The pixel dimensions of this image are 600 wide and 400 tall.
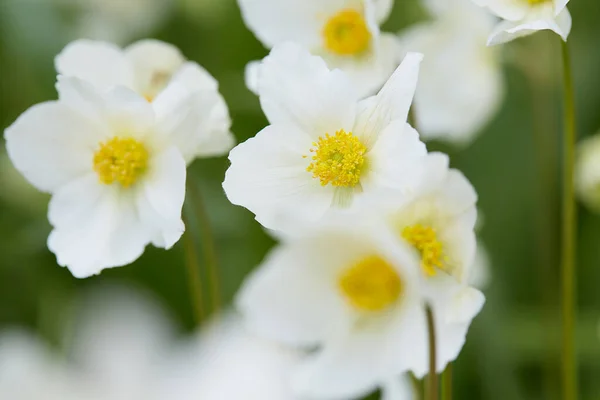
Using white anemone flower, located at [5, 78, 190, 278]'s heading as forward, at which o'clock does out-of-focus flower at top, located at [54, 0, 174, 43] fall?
The out-of-focus flower at top is roughly at 6 o'clock from the white anemone flower.

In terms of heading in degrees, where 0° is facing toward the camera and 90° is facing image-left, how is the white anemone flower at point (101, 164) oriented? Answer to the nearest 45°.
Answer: approximately 0°

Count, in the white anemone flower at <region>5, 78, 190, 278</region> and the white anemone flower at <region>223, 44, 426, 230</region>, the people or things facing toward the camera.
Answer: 2
